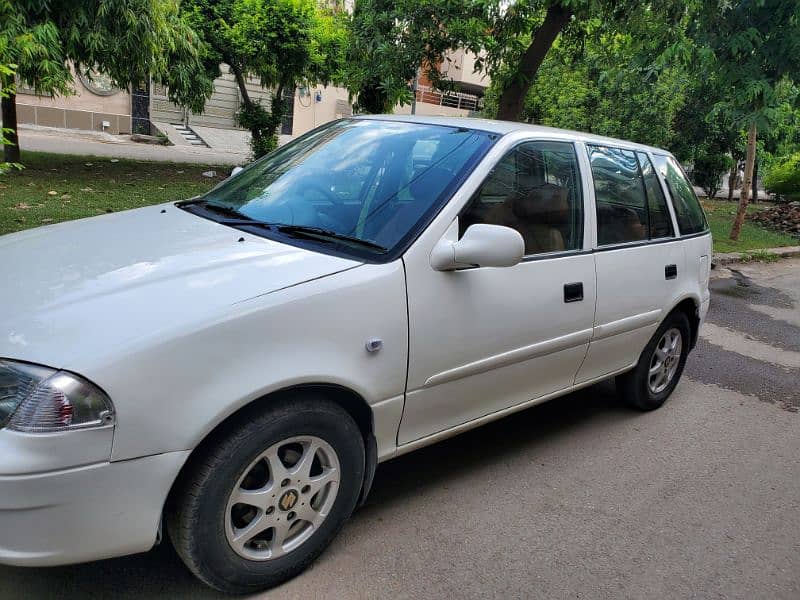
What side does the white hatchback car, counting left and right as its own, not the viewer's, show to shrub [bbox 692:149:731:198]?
back

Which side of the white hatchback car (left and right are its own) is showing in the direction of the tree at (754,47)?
back

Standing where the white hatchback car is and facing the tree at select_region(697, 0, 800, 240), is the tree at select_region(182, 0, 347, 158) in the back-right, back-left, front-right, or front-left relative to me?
front-left

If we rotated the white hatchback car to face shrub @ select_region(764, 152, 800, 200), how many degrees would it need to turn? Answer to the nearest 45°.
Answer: approximately 180°

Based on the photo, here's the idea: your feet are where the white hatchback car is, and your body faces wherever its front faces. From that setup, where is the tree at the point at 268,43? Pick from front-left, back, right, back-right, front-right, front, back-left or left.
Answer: back-right

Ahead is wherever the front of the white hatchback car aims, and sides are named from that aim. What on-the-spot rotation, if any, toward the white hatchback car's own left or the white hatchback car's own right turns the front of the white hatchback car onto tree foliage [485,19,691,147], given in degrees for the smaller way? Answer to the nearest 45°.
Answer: approximately 135° to the white hatchback car's own right

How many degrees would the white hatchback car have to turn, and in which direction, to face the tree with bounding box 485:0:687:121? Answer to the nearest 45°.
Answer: approximately 135° to its right
